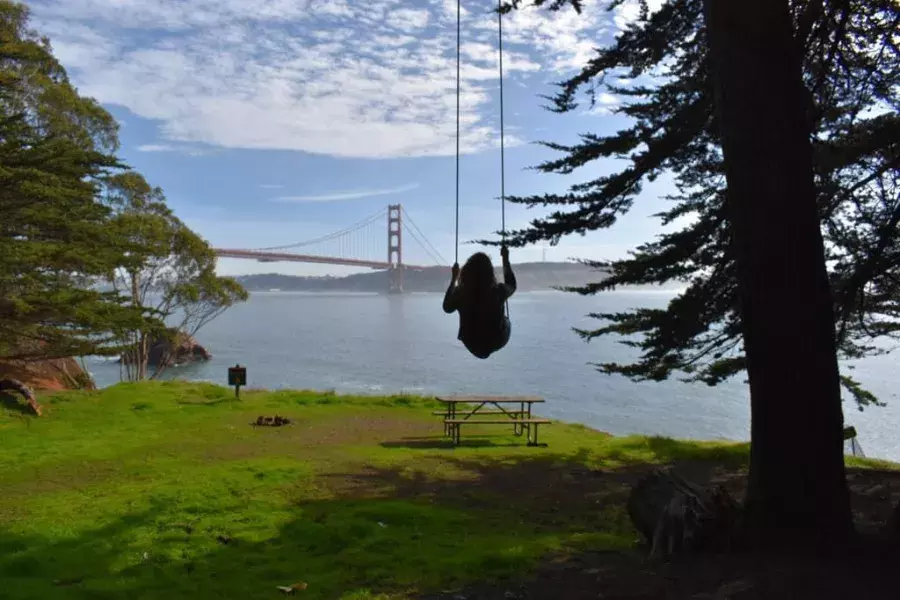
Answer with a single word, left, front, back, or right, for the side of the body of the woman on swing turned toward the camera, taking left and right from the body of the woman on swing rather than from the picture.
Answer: back

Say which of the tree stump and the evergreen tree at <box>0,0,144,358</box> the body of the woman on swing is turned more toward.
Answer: the evergreen tree

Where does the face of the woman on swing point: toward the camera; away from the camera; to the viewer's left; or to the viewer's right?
away from the camera

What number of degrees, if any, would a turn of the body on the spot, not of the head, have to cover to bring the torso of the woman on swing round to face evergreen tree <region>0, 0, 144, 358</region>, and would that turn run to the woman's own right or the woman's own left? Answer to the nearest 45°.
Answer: approximately 45° to the woman's own left
